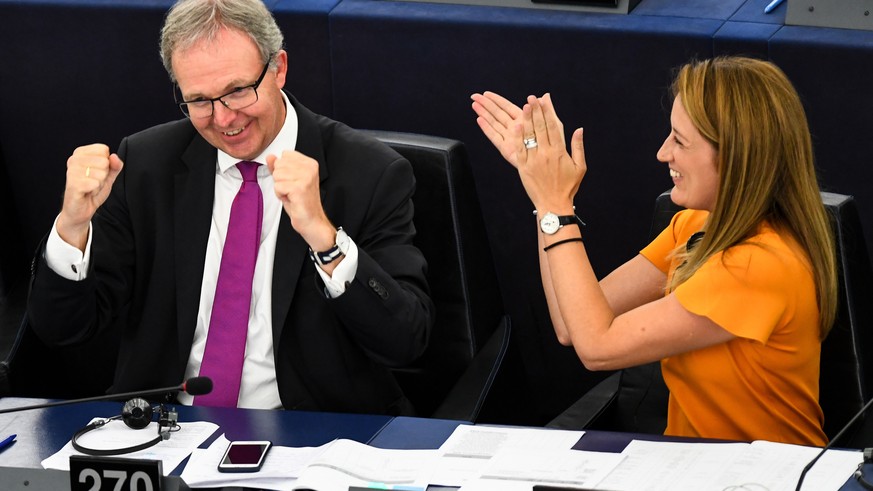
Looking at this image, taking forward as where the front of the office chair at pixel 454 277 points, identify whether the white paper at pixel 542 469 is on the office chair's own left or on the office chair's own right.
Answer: on the office chair's own left

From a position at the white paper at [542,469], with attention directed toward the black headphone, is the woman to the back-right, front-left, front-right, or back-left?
back-right

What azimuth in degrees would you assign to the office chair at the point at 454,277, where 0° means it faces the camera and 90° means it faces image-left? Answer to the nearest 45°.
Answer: approximately 45°

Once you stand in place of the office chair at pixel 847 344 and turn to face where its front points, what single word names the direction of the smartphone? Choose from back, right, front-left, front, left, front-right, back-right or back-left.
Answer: front

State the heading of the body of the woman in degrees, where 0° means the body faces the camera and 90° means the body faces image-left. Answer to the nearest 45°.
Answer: approximately 90°

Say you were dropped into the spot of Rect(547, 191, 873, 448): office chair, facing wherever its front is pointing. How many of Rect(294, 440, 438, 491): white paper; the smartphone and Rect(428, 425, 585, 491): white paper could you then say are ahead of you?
3

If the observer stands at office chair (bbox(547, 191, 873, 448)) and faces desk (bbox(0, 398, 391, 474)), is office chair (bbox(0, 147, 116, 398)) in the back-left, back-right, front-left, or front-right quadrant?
front-right

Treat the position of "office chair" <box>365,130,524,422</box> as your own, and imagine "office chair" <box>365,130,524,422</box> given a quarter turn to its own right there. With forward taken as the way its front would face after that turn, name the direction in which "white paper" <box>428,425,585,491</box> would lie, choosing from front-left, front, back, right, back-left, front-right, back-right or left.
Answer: back-left

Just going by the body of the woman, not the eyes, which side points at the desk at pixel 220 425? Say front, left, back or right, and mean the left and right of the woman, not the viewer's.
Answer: front

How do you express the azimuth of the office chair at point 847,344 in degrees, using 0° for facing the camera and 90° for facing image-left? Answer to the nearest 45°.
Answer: approximately 45°

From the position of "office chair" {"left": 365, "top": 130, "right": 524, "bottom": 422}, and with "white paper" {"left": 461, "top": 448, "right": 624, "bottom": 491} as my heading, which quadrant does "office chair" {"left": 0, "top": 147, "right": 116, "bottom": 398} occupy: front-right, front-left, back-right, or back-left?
back-right

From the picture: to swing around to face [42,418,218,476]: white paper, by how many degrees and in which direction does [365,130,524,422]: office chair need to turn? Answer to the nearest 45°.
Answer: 0° — it already faces it

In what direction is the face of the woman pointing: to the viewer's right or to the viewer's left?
to the viewer's left

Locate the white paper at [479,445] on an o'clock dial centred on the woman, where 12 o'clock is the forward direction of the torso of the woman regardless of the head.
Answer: The white paper is roughly at 11 o'clock from the woman.

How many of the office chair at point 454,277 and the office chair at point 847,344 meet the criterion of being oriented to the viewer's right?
0
